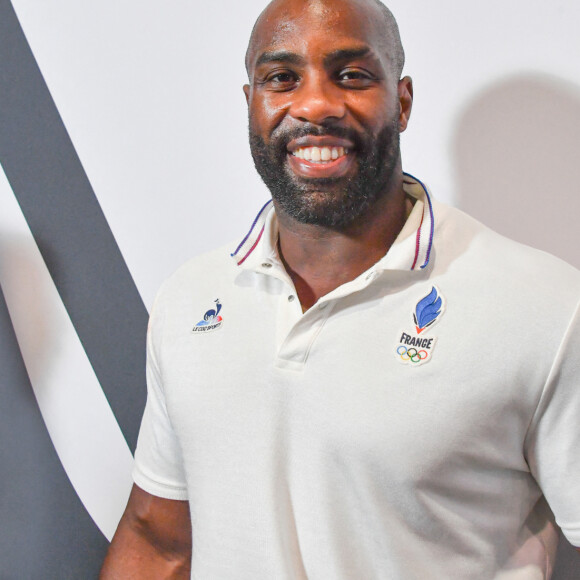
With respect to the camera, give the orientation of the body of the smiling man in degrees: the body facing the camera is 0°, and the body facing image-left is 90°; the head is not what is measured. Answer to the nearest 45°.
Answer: approximately 45°
